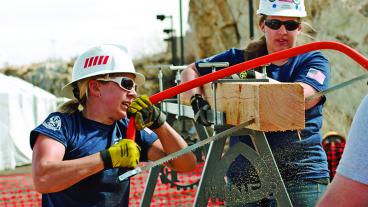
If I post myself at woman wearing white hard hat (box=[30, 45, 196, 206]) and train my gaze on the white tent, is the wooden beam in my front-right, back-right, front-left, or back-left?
front-right

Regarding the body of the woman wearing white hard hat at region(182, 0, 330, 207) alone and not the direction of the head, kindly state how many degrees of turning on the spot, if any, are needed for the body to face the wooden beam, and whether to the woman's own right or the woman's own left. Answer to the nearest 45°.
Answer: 0° — they already face it

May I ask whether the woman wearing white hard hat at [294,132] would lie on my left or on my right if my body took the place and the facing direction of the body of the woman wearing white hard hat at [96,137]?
on my left

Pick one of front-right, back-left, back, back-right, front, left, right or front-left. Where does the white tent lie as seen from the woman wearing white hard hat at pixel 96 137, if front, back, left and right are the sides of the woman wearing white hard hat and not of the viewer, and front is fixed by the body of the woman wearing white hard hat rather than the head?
back-left

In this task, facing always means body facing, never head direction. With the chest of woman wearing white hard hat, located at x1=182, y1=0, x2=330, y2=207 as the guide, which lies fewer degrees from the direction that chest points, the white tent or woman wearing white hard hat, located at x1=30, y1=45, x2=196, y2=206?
the woman wearing white hard hat

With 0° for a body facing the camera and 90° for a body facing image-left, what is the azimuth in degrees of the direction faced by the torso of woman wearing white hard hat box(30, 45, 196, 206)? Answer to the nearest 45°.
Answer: approximately 315°
